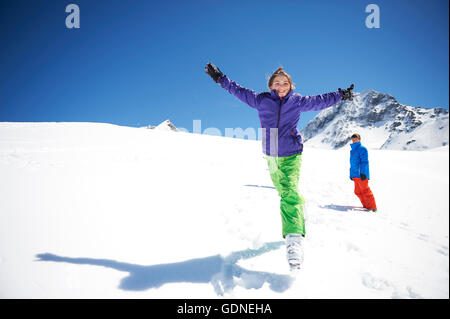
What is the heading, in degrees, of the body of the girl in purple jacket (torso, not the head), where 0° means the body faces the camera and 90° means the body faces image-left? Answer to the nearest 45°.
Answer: approximately 0°

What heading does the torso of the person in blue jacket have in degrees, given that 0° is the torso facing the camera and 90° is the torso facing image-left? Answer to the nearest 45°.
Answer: approximately 45°

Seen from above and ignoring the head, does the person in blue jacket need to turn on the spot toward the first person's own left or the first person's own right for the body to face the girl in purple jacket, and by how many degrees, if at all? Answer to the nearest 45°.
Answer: approximately 45° to the first person's own left

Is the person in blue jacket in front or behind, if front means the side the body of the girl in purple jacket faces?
behind
